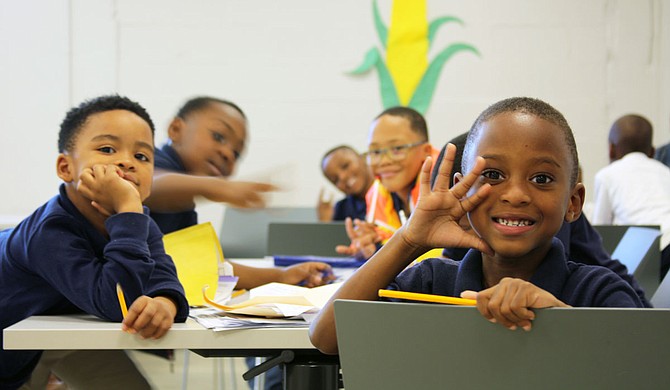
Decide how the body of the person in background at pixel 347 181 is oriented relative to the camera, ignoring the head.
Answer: toward the camera

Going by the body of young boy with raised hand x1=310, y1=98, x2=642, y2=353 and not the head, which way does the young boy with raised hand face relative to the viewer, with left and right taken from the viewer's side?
facing the viewer

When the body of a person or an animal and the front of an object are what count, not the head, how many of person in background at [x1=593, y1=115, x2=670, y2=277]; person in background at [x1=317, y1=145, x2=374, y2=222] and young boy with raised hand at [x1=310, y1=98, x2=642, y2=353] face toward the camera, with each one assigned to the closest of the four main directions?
2

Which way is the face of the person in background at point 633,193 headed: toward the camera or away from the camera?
away from the camera

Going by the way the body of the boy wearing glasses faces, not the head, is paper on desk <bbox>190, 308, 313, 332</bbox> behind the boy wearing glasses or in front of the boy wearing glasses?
in front
